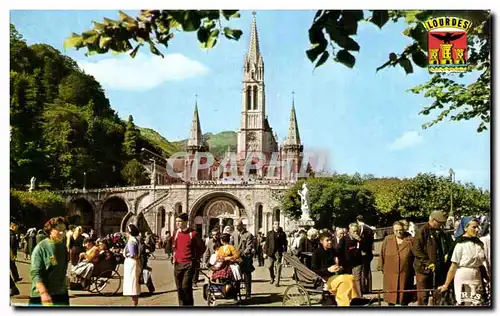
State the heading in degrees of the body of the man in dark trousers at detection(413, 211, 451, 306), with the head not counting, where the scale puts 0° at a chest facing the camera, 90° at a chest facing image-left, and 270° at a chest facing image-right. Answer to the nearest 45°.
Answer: approximately 315°

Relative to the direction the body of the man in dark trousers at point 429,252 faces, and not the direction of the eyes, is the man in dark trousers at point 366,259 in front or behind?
behind
